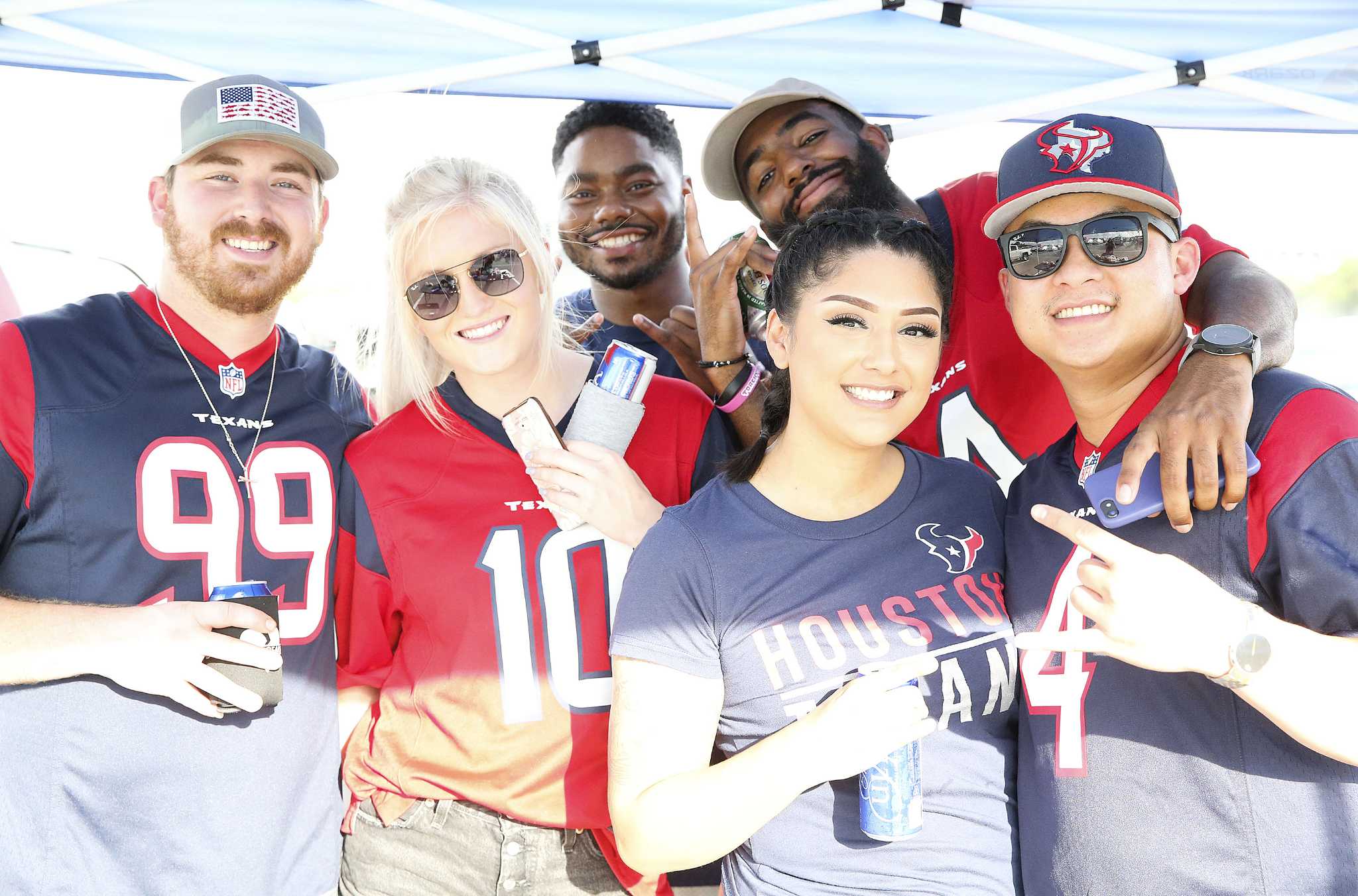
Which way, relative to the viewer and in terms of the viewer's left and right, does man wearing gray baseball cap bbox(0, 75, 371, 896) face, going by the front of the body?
facing the viewer and to the right of the viewer

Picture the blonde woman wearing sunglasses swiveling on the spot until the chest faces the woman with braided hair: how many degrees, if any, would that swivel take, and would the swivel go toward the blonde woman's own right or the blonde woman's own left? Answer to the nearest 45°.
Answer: approximately 45° to the blonde woman's own left
